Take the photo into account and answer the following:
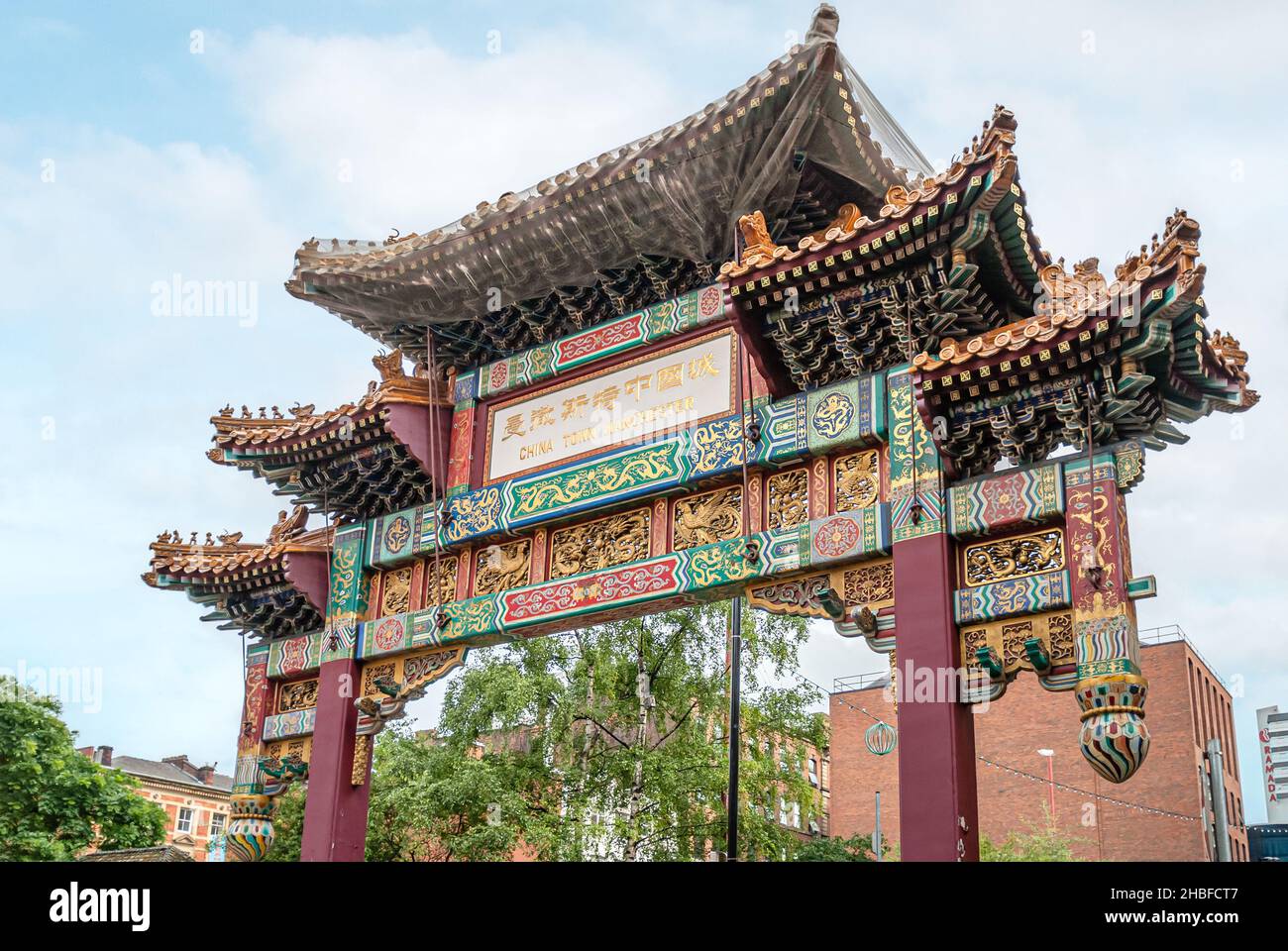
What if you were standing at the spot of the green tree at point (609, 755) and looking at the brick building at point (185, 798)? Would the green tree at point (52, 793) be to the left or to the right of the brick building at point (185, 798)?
left

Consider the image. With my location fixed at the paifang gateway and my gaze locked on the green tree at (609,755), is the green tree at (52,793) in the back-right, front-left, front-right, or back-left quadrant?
front-left

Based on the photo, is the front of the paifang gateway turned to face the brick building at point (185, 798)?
no

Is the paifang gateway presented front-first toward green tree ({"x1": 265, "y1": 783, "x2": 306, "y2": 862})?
no

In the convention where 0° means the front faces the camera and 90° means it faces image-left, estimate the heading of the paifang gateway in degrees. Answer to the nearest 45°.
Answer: approximately 45°

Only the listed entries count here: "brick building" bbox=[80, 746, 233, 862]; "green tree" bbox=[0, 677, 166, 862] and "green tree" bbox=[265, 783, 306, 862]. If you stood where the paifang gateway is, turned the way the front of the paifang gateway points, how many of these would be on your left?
0

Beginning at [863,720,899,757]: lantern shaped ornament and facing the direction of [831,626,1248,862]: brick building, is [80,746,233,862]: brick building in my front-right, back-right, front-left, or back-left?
front-left

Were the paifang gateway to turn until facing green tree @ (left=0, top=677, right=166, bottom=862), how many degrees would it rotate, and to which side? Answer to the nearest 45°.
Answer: approximately 90° to its right

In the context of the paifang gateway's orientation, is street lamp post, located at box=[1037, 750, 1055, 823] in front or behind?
behind

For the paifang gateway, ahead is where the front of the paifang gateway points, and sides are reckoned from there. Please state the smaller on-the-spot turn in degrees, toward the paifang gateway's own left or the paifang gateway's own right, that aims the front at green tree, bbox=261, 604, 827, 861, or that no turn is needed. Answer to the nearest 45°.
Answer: approximately 135° to the paifang gateway's own right

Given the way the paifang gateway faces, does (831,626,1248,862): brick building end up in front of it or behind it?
behind

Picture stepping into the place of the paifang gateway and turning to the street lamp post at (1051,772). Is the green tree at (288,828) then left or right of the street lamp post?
left

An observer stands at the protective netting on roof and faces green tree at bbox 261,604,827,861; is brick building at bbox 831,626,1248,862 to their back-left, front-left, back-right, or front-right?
front-right
